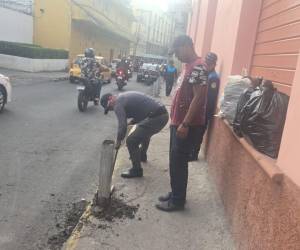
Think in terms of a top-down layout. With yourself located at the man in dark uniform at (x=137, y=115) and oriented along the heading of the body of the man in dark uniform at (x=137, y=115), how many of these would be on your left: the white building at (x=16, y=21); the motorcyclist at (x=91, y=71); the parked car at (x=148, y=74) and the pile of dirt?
1

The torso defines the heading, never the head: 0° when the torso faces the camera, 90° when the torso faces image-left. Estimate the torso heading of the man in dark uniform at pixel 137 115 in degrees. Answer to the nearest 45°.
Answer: approximately 90°

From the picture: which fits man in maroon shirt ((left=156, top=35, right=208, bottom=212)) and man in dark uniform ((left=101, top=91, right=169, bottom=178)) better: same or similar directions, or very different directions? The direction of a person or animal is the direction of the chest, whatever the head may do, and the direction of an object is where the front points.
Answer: same or similar directions

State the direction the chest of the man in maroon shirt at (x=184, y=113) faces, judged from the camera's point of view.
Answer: to the viewer's left

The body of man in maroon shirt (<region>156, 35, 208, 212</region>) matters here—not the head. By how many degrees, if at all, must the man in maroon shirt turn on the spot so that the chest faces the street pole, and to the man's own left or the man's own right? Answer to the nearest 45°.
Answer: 0° — they already face it

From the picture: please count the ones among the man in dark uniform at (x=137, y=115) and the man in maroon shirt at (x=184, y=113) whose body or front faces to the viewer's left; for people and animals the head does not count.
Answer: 2

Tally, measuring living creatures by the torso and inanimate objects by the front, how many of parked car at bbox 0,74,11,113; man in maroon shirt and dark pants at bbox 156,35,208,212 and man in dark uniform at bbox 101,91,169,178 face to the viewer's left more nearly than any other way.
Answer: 2

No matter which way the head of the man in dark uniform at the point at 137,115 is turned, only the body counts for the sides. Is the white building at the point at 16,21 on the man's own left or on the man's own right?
on the man's own right
